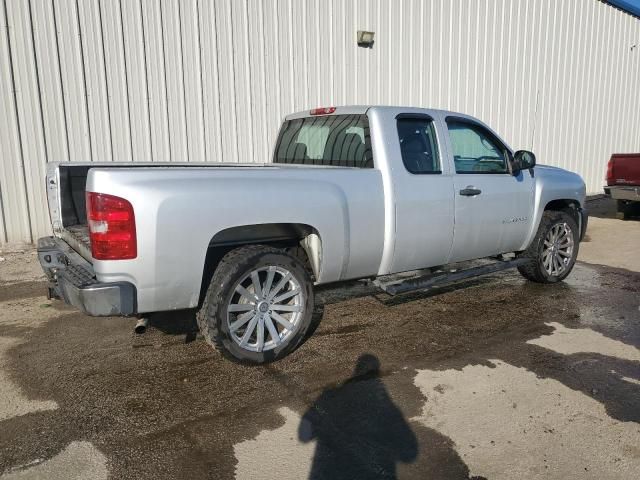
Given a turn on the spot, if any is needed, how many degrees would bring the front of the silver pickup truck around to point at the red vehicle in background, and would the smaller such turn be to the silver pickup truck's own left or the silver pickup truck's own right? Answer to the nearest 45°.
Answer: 0° — it already faces it

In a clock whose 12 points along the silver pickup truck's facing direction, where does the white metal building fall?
The white metal building is roughly at 10 o'clock from the silver pickup truck.

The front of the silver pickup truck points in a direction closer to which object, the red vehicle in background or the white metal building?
the red vehicle in background

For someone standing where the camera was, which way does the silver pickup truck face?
facing away from the viewer and to the right of the viewer
